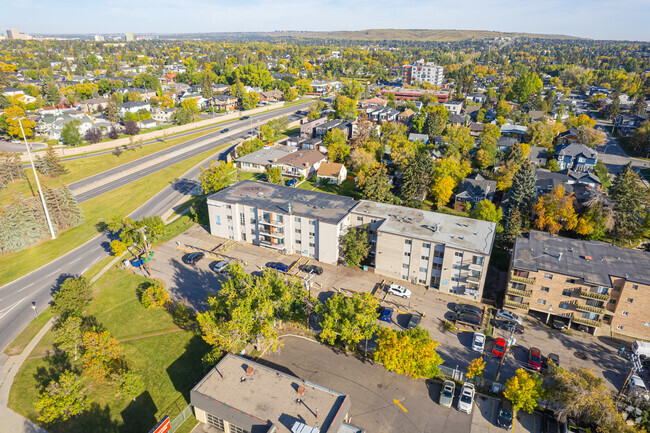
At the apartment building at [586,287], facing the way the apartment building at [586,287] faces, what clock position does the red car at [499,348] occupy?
The red car is roughly at 1 o'clock from the apartment building.

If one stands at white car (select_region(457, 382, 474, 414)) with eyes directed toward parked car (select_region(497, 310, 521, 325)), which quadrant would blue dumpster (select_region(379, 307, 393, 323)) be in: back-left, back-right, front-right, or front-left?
front-left

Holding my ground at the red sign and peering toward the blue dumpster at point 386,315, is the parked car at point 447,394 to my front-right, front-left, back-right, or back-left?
front-right

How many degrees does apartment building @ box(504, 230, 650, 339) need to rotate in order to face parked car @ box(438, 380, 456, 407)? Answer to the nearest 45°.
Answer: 0° — it already faces it

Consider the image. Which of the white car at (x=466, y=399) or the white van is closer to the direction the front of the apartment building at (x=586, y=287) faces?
the white car

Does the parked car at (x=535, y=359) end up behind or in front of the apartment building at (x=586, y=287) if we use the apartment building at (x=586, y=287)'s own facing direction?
in front

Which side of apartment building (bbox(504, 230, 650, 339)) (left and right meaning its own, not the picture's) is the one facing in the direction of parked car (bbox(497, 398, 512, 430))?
front

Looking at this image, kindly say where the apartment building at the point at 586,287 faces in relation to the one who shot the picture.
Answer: facing the viewer

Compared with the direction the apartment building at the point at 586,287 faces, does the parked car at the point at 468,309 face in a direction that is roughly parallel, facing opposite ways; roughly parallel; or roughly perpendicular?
roughly perpendicular

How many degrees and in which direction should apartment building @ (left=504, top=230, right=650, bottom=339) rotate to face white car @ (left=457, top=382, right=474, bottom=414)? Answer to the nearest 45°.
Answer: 0° — it already faces it

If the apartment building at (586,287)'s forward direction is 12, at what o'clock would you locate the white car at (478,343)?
The white car is roughly at 1 o'clock from the apartment building.

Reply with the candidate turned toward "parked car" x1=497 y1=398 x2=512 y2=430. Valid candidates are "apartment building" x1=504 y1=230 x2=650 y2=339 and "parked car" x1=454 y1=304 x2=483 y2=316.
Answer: the apartment building
